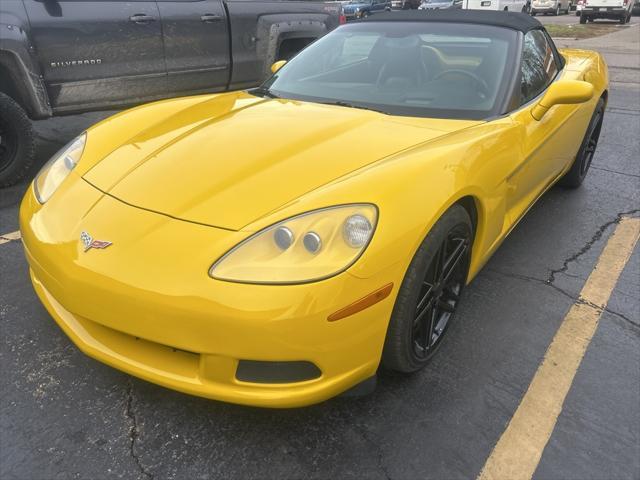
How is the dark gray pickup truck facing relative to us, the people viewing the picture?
facing the viewer and to the left of the viewer

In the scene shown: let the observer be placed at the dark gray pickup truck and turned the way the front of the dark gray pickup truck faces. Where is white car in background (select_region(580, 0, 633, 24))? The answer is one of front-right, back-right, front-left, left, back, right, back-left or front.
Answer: back

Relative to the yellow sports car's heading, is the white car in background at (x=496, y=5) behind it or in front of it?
behind

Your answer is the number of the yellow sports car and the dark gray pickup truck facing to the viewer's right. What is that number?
0

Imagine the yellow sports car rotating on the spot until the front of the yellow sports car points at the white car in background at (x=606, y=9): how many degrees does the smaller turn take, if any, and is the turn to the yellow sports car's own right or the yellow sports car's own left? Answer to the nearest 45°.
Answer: approximately 180°

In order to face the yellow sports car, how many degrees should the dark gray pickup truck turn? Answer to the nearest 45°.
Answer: approximately 45° to its left

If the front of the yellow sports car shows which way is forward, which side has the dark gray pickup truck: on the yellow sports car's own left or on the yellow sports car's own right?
on the yellow sports car's own right

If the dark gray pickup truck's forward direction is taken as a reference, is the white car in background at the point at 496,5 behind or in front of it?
behind

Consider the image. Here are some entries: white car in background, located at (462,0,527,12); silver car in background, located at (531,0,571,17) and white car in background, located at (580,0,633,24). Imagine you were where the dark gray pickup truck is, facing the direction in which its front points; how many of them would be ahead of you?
0

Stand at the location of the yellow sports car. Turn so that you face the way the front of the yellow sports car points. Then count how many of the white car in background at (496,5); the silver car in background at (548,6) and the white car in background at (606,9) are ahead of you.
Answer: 0

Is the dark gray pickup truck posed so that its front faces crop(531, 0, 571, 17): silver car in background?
no

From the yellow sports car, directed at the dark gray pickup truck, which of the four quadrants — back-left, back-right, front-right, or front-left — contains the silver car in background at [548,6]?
front-right

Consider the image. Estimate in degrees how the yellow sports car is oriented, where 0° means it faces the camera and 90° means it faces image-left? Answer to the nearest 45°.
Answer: approximately 45°

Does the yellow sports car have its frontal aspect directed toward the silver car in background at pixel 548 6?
no
